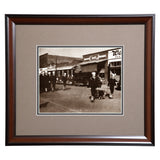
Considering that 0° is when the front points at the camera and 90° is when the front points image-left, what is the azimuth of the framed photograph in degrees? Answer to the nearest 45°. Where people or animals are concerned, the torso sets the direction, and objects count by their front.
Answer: approximately 0°
